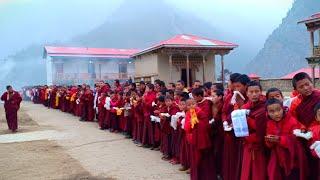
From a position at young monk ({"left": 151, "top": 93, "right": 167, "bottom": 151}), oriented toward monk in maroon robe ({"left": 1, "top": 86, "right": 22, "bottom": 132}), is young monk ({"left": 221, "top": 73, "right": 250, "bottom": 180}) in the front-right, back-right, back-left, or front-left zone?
back-left

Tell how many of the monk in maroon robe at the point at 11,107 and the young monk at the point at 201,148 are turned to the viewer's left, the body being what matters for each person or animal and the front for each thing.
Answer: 1

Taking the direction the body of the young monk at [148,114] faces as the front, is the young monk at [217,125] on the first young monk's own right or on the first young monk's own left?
on the first young monk's own left

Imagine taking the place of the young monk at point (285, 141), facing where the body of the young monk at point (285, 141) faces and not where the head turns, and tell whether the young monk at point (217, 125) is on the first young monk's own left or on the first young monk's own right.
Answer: on the first young monk's own right

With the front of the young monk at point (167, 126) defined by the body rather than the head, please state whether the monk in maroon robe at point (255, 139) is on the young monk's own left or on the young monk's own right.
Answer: on the young monk's own left

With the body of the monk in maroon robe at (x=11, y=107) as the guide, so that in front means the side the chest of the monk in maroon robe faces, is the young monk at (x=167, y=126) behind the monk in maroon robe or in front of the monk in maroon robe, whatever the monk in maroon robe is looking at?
in front

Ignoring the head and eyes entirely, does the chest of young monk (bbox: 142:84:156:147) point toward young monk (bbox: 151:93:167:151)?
no

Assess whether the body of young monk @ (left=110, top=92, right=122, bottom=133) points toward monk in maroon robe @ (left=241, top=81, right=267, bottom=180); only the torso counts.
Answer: no

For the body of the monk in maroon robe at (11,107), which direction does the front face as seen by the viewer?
toward the camera

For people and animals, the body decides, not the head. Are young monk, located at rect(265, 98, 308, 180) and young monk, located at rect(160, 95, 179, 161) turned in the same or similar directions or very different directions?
same or similar directions

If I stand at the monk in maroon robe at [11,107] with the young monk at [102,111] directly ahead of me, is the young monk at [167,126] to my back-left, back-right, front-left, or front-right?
front-right

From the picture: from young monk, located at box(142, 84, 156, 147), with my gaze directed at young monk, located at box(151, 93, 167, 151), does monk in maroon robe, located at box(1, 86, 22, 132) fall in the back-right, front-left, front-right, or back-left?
back-right

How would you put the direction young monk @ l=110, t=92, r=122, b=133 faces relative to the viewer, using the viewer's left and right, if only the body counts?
facing the viewer and to the left of the viewer

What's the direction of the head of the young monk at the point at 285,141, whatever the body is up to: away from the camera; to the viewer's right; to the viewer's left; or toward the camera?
toward the camera
